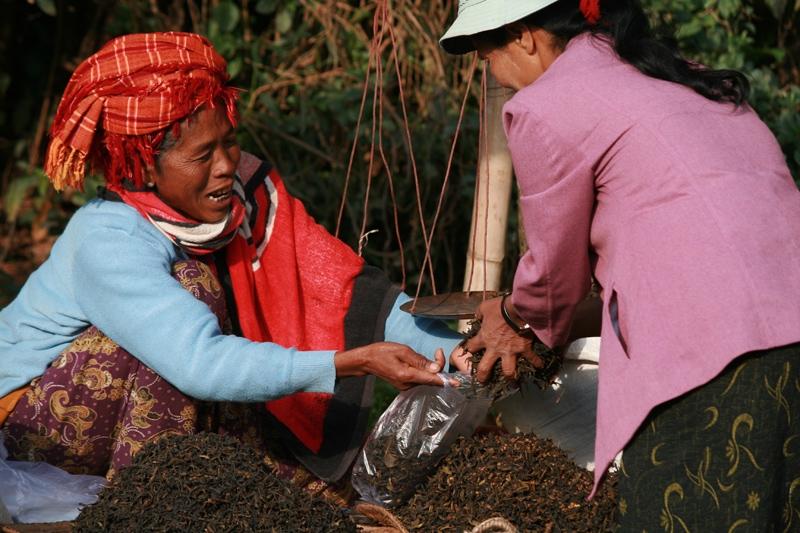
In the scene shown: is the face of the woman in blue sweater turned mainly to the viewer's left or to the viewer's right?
to the viewer's right

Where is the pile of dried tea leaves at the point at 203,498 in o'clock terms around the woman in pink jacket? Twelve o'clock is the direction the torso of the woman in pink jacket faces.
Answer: The pile of dried tea leaves is roughly at 10 o'clock from the woman in pink jacket.

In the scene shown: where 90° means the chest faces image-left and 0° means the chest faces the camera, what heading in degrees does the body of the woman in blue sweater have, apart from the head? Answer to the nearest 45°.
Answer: approximately 315°

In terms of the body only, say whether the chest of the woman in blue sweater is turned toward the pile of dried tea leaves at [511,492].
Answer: yes

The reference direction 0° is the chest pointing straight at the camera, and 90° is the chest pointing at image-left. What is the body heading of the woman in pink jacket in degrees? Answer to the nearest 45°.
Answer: approximately 135°

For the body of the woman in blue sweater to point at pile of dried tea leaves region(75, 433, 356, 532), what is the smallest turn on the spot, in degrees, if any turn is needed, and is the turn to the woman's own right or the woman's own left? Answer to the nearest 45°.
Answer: approximately 45° to the woman's own right

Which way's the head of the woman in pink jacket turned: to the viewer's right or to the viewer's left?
to the viewer's left

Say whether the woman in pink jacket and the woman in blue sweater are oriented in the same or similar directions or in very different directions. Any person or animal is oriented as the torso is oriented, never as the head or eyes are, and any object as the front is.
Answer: very different directions
